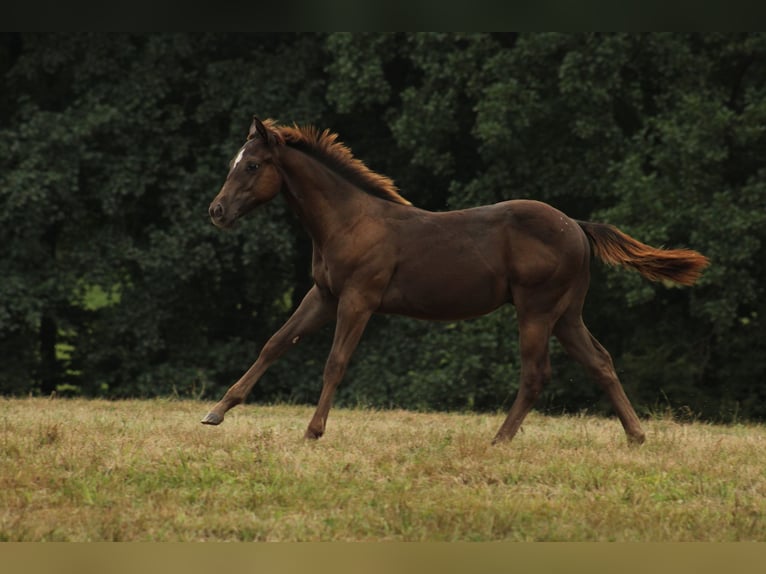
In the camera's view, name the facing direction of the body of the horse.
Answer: to the viewer's left
